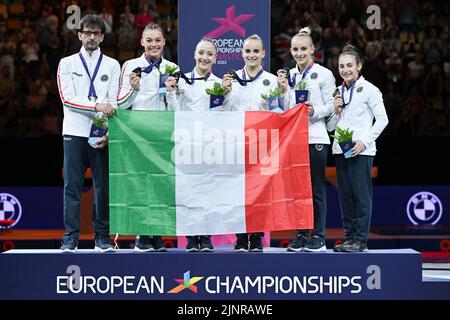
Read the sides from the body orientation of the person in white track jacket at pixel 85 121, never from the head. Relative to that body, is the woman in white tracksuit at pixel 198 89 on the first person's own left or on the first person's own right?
on the first person's own left

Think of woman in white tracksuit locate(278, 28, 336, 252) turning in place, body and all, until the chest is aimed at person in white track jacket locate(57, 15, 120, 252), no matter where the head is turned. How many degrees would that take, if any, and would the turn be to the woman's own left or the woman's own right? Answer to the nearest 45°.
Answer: approximately 45° to the woman's own right

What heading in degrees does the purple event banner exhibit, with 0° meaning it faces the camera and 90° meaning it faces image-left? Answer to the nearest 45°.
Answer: approximately 0°

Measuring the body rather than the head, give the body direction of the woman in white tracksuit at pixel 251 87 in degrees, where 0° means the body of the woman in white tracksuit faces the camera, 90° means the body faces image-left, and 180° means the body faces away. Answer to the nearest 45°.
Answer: approximately 0°

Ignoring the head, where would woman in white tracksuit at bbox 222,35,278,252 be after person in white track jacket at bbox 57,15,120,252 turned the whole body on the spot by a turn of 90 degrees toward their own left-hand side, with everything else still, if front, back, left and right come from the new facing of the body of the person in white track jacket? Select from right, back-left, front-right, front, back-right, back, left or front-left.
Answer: front

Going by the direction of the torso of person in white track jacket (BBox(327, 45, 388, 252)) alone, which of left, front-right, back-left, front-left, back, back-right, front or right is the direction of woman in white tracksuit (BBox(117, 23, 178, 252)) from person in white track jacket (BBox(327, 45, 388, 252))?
front-right
